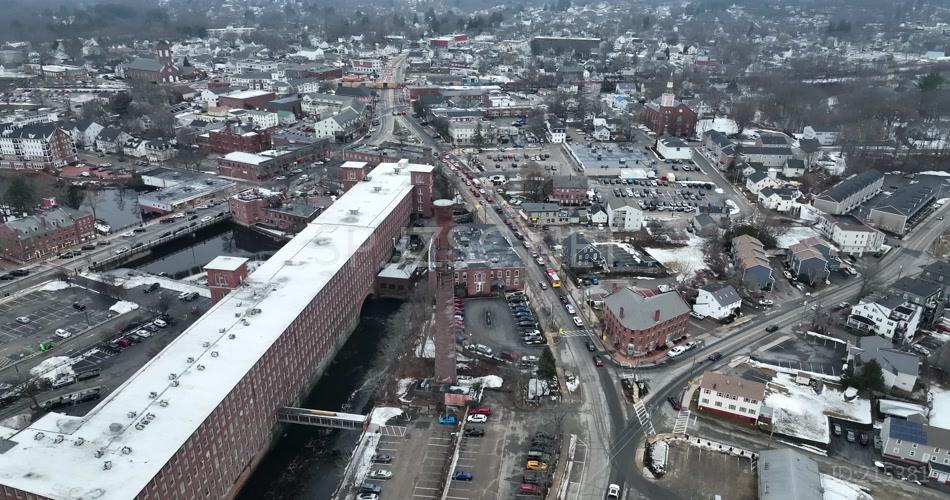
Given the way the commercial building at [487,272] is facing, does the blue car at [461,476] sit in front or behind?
in front

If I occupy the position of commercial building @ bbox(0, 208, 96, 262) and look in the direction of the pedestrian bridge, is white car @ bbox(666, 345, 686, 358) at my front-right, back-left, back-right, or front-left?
front-left

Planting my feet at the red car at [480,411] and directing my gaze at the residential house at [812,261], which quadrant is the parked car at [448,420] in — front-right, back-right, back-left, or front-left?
back-left

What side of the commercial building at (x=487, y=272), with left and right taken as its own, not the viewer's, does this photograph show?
front
